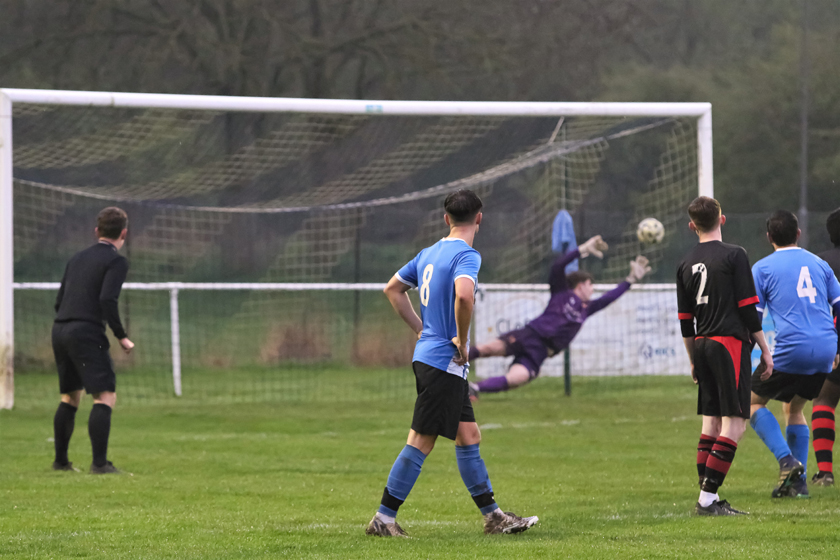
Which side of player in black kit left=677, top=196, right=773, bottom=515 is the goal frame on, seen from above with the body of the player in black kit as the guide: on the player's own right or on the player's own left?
on the player's own left

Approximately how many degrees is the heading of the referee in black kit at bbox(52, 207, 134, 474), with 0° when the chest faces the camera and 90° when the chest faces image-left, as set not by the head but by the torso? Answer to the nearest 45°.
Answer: approximately 225°

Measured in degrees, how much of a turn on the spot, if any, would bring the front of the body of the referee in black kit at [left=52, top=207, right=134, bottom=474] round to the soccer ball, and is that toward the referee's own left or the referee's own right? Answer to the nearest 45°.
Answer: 0° — they already face it

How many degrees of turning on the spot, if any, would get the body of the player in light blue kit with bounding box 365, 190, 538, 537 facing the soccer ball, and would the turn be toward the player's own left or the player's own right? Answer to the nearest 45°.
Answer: approximately 45° to the player's own left

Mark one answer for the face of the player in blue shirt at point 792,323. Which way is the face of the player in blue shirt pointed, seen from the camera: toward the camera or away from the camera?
away from the camera

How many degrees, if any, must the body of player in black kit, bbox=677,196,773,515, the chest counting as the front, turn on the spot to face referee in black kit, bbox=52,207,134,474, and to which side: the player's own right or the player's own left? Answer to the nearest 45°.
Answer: approximately 135° to the player's own left

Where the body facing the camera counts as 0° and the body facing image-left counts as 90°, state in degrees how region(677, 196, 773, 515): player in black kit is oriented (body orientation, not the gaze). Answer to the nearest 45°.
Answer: approximately 225°

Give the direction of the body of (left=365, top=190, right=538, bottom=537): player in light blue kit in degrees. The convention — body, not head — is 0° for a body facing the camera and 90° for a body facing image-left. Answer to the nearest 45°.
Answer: approximately 225°

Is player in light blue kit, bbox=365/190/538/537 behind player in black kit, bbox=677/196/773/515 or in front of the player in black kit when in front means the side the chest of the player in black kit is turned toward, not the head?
behind
